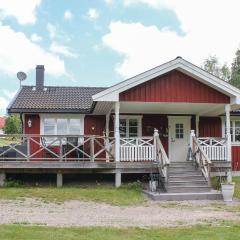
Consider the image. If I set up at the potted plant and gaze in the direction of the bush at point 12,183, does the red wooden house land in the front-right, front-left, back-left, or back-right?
front-right

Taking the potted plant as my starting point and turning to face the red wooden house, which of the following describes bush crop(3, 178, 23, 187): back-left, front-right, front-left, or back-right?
front-left

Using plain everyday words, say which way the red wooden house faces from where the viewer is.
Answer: facing the viewer

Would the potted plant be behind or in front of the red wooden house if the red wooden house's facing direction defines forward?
in front

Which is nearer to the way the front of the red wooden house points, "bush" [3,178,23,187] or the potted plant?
the potted plant
